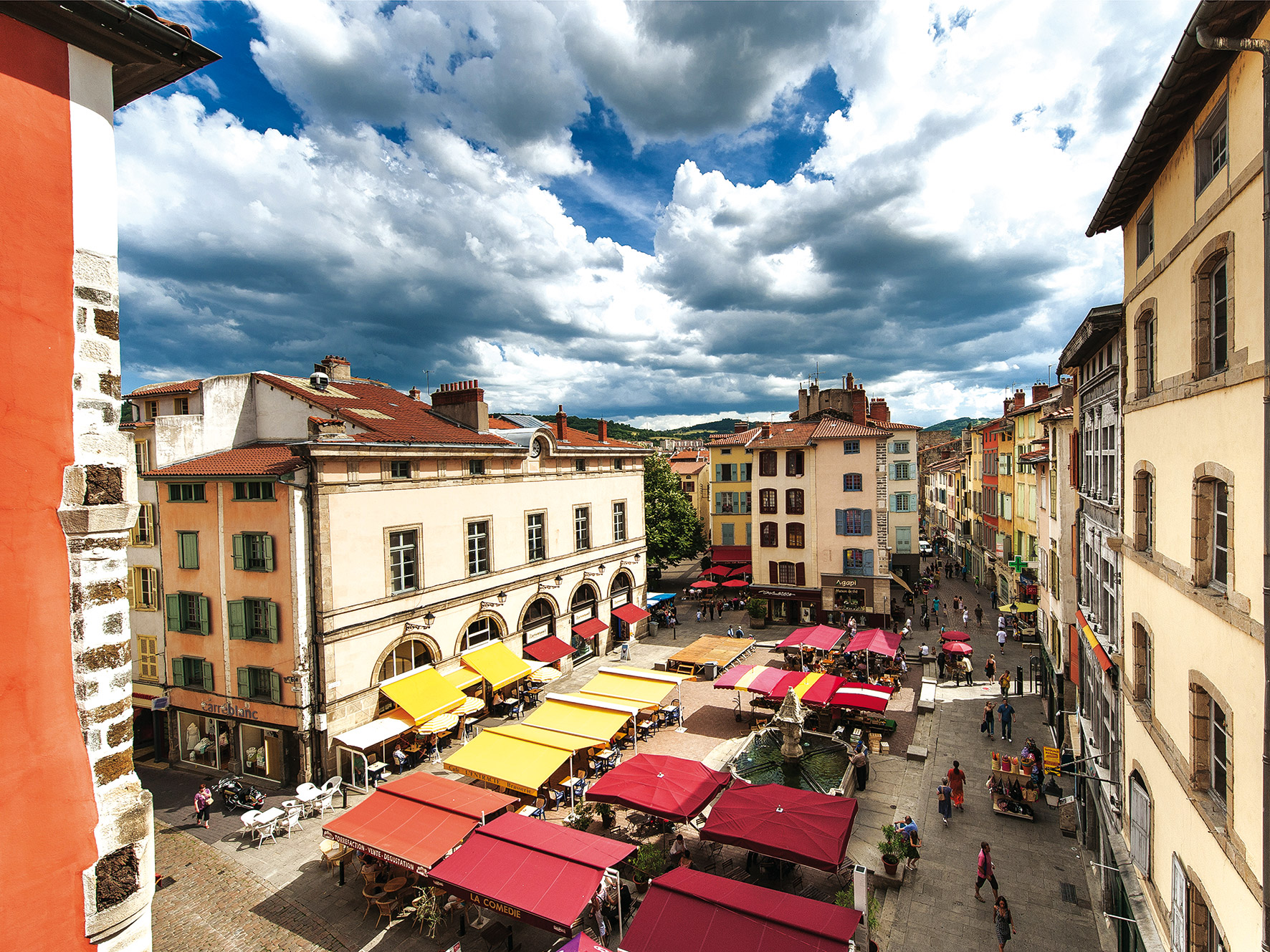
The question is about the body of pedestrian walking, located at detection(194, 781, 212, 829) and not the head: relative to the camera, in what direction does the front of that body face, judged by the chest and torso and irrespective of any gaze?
toward the camera

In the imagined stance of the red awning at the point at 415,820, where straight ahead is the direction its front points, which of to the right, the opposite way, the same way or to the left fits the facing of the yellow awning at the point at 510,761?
the same way

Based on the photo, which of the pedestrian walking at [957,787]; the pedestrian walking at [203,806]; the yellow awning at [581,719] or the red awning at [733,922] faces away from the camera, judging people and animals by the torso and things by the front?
the pedestrian walking at [957,787]

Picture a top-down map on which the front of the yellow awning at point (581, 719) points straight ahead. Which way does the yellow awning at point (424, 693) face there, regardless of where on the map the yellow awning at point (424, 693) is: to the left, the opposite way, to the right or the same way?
to the left

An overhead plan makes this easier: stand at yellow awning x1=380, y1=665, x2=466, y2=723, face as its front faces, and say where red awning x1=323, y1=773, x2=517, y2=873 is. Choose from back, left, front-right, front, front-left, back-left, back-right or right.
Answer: front-right

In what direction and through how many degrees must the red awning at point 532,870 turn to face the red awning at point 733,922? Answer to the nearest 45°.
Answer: approximately 90° to its left

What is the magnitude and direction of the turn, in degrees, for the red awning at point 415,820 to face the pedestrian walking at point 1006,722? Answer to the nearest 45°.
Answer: approximately 135° to its left

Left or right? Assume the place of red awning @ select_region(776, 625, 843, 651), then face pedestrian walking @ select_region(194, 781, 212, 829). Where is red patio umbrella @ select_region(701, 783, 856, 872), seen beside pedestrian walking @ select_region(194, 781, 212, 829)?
left

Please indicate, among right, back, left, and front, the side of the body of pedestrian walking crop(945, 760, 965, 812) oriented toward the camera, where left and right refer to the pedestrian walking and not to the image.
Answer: back

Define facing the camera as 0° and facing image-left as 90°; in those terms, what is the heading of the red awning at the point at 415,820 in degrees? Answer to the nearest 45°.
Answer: approximately 45°

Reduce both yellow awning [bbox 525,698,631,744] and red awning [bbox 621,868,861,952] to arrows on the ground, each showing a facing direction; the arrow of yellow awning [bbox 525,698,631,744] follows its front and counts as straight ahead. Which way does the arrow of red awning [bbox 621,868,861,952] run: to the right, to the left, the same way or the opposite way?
the same way

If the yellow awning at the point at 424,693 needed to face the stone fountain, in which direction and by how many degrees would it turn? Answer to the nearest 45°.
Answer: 0° — it already faces it

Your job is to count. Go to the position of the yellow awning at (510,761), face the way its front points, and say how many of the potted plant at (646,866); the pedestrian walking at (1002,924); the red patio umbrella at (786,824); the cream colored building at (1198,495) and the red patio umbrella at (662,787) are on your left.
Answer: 5

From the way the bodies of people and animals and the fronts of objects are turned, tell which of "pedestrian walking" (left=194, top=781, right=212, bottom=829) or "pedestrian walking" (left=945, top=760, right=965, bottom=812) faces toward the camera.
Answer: "pedestrian walking" (left=194, top=781, right=212, bottom=829)

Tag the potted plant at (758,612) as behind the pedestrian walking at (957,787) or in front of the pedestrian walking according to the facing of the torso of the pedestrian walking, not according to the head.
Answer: in front
